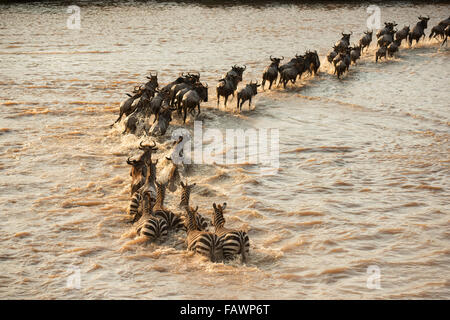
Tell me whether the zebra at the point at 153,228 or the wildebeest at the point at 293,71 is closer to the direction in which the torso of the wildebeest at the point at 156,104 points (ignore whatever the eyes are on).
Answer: the wildebeest

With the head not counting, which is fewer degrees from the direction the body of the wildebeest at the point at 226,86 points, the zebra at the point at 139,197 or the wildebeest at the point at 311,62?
the wildebeest

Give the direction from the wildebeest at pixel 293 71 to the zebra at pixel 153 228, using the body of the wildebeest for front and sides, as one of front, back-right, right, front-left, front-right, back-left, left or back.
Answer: back-right

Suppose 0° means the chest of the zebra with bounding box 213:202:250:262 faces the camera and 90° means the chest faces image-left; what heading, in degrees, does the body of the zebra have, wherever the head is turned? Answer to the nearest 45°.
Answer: approximately 135°

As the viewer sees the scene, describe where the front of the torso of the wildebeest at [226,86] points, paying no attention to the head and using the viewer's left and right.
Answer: facing away from the viewer and to the right of the viewer

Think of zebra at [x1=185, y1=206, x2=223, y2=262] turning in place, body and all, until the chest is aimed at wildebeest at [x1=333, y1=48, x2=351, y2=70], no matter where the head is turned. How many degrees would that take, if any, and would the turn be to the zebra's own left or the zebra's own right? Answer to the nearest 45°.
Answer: approximately 45° to the zebra's own right

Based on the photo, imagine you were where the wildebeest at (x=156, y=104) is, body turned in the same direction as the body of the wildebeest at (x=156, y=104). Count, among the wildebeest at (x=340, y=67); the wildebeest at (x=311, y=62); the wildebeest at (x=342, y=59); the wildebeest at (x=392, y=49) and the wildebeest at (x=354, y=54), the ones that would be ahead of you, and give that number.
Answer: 5

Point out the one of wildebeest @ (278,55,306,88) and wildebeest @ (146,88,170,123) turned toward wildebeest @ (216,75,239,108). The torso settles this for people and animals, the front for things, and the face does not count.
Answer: wildebeest @ (146,88,170,123)

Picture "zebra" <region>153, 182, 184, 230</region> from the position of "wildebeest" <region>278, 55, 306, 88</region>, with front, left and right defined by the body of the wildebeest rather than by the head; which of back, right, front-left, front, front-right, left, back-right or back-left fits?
back-right

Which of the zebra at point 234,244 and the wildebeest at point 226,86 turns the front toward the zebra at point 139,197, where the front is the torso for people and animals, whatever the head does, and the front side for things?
the zebra at point 234,244

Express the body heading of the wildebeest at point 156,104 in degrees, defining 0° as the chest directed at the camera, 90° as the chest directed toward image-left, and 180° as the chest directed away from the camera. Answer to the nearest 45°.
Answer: approximately 225°
